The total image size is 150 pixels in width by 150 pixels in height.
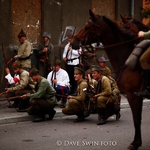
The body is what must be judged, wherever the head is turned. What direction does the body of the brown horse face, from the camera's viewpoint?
to the viewer's left

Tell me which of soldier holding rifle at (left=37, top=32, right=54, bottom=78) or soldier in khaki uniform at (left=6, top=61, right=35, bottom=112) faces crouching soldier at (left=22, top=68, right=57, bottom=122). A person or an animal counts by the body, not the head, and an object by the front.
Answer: the soldier holding rifle

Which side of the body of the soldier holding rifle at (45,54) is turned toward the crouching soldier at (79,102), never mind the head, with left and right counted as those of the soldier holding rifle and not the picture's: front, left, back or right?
front

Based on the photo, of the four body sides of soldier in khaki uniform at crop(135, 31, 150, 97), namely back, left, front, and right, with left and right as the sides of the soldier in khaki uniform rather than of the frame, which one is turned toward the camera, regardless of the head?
left

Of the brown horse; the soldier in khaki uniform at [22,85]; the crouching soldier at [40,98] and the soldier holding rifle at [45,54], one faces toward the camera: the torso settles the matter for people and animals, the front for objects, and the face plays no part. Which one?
the soldier holding rifle

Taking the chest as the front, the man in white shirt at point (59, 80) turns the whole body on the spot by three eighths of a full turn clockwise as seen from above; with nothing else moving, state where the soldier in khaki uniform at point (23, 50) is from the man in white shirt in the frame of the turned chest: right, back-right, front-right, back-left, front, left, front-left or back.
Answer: front-left

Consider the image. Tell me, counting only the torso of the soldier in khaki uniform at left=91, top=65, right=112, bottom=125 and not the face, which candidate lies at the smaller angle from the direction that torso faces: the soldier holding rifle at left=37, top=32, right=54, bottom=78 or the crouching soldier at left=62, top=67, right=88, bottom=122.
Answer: the crouching soldier

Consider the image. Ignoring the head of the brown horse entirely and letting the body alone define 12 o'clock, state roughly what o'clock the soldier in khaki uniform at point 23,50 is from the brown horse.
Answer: The soldier in khaki uniform is roughly at 2 o'clock from the brown horse.

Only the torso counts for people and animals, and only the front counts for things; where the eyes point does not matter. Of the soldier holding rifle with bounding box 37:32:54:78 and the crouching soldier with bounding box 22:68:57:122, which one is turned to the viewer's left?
the crouching soldier

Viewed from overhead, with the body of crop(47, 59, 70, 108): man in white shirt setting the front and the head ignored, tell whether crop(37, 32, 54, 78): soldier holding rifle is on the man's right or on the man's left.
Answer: on the man's right

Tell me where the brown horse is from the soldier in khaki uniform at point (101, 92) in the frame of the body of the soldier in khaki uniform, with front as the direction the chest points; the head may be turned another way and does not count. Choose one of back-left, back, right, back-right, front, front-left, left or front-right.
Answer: front-left
